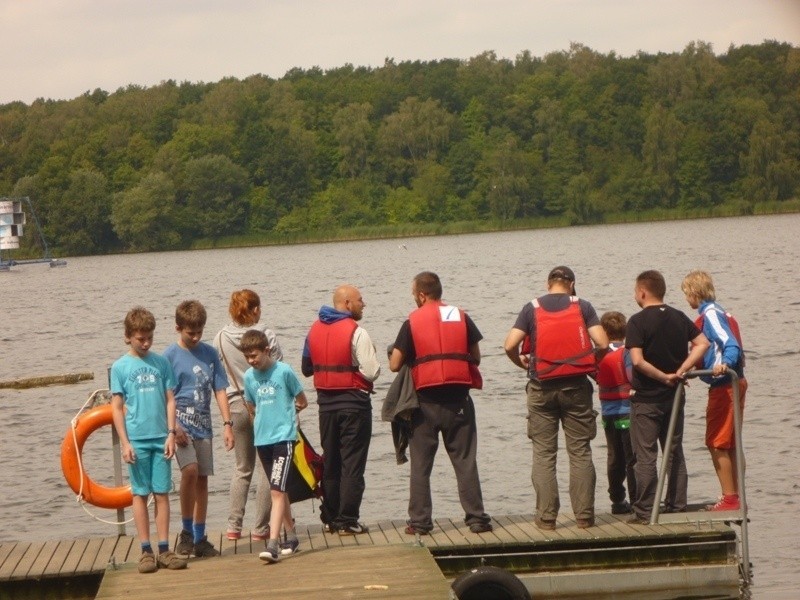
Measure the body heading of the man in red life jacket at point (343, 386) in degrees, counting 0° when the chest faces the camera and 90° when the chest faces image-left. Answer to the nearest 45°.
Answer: approximately 225°

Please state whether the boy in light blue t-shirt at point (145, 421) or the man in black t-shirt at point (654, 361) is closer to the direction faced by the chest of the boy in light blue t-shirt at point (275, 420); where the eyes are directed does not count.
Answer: the boy in light blue t-shirt

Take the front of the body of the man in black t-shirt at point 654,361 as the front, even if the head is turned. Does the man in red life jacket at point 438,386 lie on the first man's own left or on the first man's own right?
on the first man's own left

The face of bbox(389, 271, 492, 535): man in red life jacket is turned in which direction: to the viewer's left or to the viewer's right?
to the viewer's left

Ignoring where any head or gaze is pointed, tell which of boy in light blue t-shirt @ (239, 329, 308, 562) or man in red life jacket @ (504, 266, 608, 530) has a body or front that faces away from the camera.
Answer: the man in red life jacket

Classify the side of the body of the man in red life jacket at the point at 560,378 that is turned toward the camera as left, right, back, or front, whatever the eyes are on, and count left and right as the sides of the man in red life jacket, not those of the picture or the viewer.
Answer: back

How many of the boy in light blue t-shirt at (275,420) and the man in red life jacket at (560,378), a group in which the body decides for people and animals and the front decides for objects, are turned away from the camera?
1

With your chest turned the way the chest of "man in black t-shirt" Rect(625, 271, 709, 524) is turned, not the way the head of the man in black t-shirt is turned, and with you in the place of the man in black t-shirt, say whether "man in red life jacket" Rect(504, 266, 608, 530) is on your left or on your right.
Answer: on your left

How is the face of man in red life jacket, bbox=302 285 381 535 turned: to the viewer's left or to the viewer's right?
to the viewer's right
